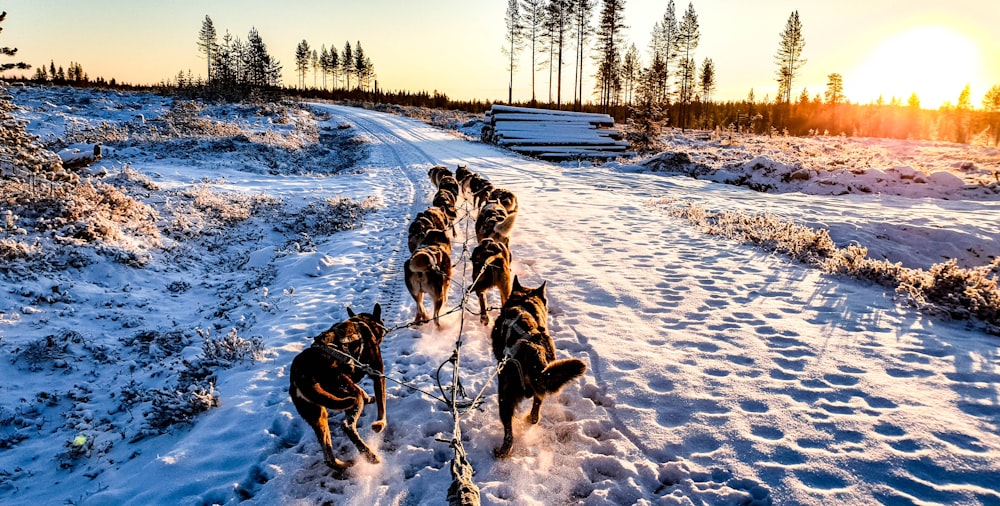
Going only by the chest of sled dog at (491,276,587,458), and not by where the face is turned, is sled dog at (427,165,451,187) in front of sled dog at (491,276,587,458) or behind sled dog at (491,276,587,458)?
in front

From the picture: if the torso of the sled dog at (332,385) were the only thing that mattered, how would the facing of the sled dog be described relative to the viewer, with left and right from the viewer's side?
facing away from the viewer and to the right of the viewer

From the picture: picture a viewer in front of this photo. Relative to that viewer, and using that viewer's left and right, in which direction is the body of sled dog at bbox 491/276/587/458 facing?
facing away from the viewer

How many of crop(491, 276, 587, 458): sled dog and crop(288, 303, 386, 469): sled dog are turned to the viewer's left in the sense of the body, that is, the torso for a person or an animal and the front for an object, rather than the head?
0

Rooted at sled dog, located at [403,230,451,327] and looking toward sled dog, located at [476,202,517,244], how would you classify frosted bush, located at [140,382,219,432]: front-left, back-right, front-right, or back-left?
back-left

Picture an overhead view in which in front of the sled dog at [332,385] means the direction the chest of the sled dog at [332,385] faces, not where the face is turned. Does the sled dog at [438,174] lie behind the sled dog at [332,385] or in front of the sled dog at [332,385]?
in front

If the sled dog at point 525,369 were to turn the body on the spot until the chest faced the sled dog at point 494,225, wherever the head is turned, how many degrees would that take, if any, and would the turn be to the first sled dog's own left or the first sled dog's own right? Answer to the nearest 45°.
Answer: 0° — it already faces it

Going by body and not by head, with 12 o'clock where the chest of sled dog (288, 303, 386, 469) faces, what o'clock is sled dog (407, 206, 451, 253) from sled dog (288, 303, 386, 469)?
sled dog (407, 206, 451, 253) is roughly at 11 o'clock from sled dog (288, 303, 386, 469).

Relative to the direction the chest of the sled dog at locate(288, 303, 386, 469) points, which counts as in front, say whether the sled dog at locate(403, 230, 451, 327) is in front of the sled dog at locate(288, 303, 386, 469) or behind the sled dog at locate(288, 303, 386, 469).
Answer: in front
